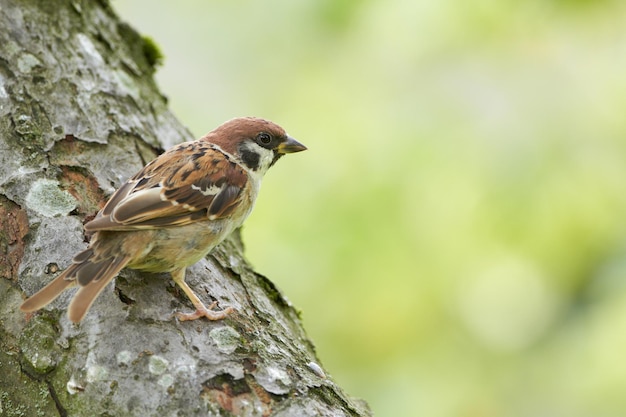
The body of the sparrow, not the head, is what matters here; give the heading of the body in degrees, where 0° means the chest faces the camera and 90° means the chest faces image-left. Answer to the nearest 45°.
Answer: approximately 270°
